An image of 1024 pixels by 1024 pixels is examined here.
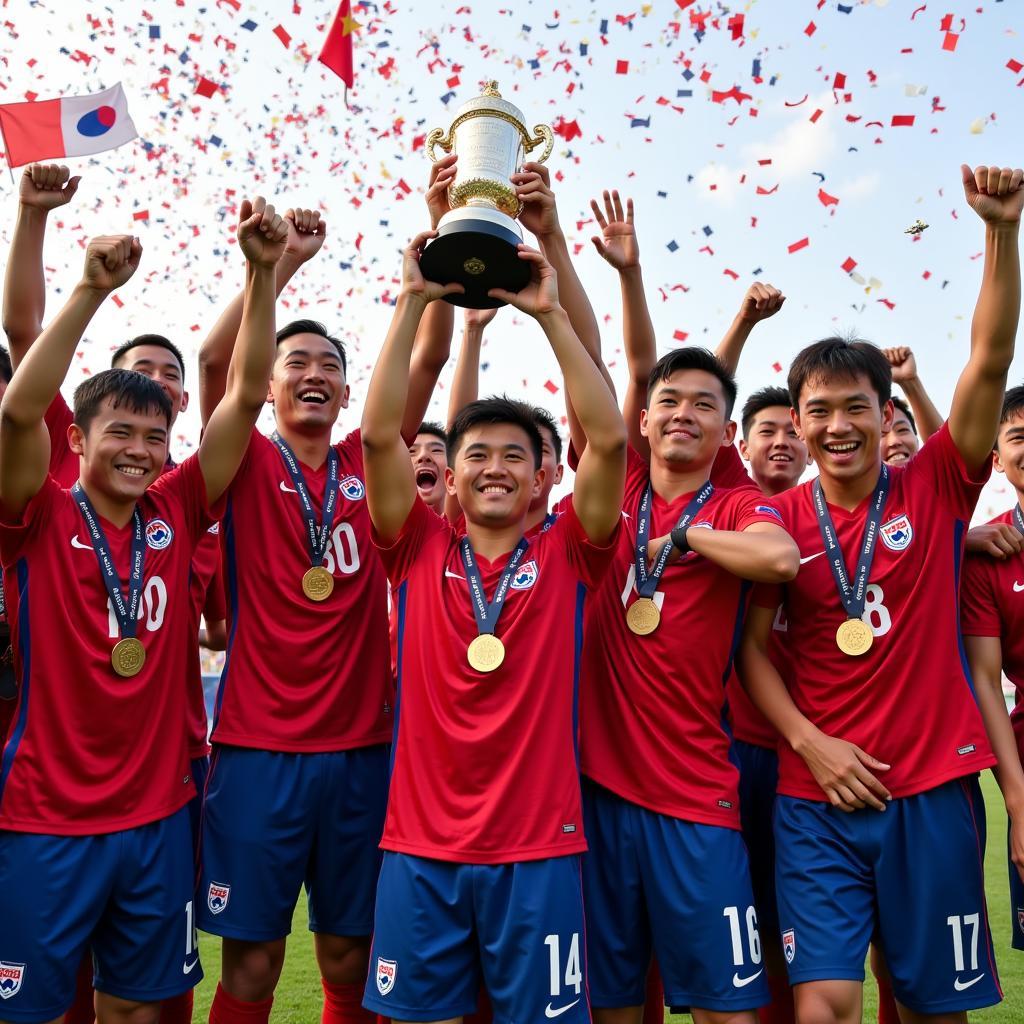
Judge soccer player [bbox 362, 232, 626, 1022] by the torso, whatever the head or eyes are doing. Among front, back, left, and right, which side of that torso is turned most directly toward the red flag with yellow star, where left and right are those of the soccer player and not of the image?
back

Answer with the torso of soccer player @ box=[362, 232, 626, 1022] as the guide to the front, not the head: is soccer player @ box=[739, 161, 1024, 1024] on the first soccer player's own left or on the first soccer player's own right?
on the first soccer player's own left

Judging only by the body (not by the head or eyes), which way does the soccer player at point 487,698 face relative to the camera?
toward the camera

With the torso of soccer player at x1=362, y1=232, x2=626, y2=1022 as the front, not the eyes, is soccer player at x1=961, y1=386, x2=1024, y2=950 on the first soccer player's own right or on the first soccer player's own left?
on the first soccer player's own left

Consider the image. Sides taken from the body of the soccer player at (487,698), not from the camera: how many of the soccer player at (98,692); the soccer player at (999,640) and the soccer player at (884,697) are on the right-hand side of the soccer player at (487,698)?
1

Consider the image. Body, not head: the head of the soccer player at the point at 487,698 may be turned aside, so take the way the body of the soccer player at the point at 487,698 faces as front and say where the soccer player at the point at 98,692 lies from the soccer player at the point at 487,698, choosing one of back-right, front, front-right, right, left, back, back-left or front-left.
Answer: right
